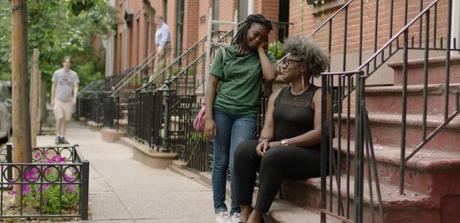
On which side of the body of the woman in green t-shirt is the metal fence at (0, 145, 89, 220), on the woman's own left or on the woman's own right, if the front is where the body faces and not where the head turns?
on the woman's own right

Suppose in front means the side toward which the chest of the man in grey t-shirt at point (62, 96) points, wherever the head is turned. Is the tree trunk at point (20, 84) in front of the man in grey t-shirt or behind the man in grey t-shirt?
in front

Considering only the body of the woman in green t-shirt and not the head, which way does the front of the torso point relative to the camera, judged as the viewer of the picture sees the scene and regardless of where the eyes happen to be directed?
toward the camera

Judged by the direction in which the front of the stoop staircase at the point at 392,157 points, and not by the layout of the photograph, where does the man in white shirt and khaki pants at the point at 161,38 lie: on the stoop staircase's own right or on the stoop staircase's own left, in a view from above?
on the stoop staircase's own right

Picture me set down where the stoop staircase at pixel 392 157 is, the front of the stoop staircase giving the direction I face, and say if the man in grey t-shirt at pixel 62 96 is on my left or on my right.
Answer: on my right

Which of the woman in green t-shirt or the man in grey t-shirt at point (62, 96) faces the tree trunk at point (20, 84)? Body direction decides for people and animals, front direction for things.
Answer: the man in grey t-shirt

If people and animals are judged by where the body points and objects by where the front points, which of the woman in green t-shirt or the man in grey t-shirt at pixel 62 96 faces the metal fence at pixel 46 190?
the man in grey t-shirt

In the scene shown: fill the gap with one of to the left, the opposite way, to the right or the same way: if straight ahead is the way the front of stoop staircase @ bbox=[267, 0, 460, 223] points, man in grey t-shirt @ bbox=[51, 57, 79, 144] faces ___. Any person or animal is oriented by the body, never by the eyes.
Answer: to the left

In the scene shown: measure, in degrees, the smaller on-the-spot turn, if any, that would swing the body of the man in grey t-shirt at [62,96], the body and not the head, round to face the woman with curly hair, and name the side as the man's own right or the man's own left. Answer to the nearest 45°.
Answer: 0° — they already face them

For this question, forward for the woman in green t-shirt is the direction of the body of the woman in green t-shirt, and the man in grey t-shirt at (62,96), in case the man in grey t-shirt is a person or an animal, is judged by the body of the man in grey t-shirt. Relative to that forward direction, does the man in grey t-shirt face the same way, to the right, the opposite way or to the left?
the same way

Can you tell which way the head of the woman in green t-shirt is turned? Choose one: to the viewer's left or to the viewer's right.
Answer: to the viewer's right

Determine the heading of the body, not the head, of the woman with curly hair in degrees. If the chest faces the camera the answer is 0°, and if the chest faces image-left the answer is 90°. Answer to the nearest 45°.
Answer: approximately 45°

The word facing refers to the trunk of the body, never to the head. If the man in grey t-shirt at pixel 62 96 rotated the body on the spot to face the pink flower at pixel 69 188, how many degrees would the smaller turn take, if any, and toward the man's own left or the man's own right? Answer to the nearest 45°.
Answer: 0° — they already face it

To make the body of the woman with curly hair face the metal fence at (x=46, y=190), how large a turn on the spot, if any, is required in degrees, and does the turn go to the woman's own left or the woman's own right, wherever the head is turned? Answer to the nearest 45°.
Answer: approximately 45° to the woman's own right

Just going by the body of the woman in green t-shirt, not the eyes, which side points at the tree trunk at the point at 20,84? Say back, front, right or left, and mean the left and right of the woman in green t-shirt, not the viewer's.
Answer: right

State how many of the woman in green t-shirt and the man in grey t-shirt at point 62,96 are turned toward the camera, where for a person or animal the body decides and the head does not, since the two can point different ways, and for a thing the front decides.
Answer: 2

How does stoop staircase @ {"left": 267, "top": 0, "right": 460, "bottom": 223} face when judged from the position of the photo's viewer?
facing the viewer and to the left of the viewer

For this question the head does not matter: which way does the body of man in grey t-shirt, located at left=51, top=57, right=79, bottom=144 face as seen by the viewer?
toward the camera

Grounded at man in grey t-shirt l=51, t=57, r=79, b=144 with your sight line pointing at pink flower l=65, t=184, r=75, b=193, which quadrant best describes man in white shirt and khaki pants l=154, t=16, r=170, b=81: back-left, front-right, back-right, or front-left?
back-left
